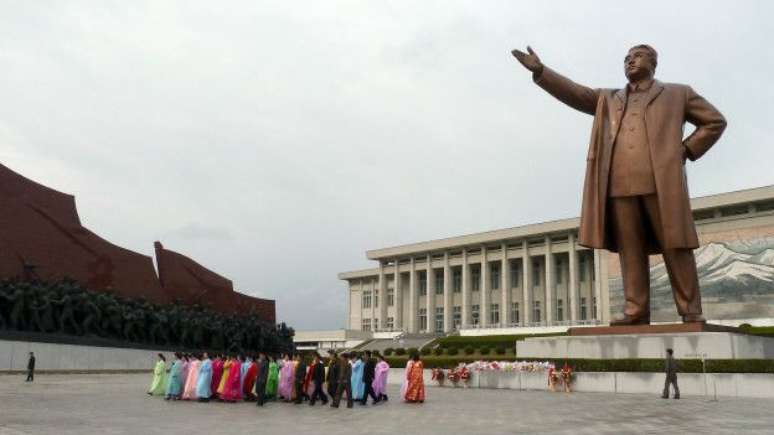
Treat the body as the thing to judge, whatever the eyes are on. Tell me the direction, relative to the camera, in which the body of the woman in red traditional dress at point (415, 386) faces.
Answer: away from the camera

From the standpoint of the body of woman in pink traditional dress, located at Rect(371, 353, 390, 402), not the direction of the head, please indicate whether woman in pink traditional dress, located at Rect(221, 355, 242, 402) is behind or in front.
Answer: behind

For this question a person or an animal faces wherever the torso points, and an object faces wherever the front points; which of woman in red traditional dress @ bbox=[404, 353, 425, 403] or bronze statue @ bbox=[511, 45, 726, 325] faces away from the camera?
the woman in red traditional dress

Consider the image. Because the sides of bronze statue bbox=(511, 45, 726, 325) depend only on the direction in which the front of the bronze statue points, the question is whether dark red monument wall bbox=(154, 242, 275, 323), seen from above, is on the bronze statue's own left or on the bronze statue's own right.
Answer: on the bronze statue's own right

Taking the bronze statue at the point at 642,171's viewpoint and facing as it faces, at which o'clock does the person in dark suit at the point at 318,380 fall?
The person in dark suit is roughly at 1 o'clock from the bronze statue.

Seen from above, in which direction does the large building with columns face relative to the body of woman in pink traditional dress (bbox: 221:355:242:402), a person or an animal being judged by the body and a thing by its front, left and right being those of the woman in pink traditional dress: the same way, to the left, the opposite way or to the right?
the opposite way
